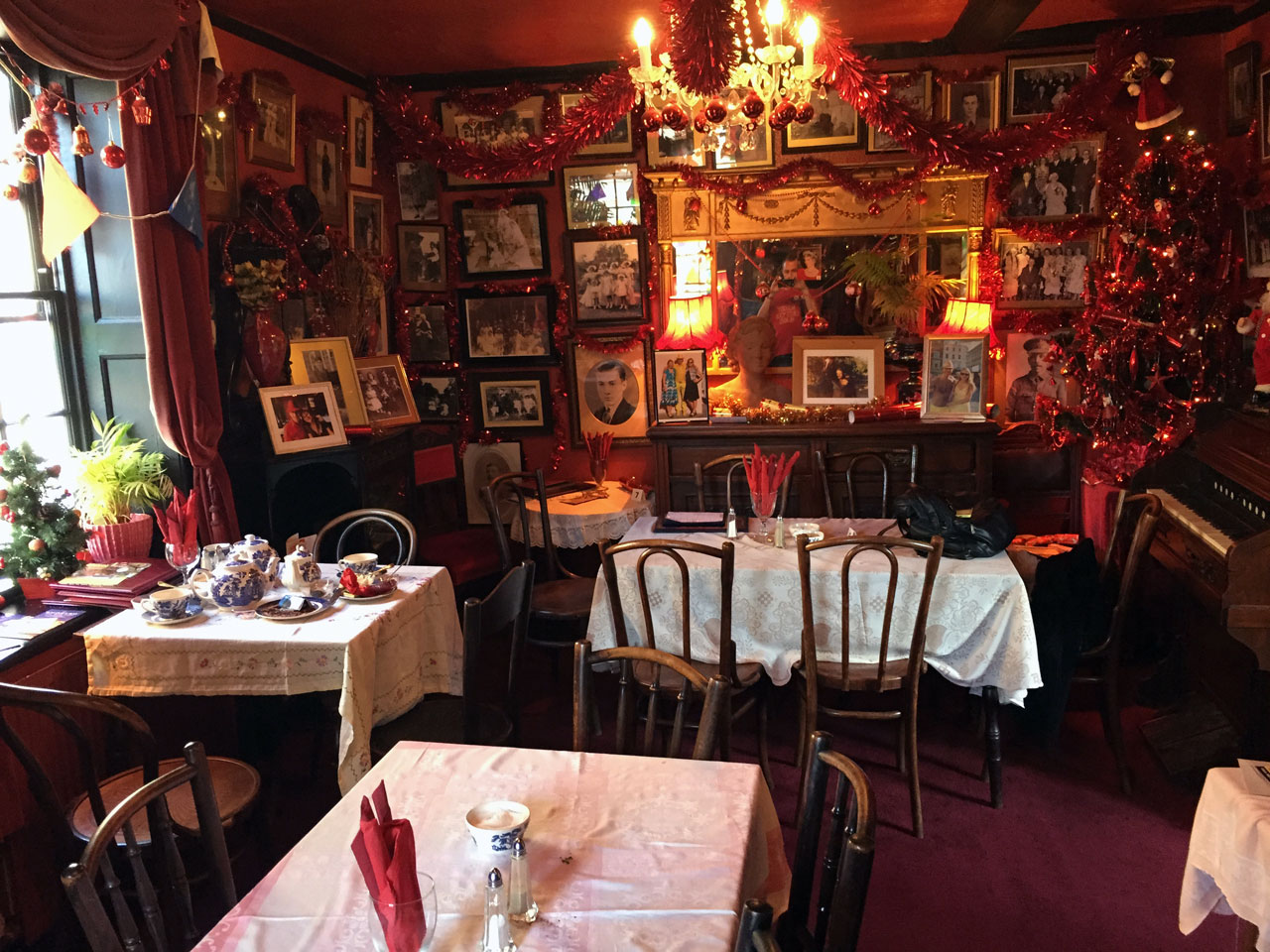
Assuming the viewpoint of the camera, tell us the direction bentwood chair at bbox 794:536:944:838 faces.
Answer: facing away from the viewer

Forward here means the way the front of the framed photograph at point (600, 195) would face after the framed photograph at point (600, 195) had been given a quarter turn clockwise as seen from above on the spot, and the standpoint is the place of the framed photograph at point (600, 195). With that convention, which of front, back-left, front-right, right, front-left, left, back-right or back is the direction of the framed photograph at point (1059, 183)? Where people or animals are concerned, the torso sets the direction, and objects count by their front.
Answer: back

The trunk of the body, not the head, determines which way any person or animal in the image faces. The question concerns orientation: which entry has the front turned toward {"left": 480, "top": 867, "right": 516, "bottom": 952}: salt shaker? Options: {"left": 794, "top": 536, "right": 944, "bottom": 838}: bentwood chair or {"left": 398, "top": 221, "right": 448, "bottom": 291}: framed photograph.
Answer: the framed photograph

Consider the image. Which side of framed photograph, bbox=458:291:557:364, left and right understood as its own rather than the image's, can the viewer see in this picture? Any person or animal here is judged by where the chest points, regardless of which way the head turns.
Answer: front

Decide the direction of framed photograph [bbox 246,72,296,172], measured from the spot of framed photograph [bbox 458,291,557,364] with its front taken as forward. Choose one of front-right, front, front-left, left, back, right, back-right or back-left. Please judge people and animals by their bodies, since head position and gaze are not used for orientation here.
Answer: front-right

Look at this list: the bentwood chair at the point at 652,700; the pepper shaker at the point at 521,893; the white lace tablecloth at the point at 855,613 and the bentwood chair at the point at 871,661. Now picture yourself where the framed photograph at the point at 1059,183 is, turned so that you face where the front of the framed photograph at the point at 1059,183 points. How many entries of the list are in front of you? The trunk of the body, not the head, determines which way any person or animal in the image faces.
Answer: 4

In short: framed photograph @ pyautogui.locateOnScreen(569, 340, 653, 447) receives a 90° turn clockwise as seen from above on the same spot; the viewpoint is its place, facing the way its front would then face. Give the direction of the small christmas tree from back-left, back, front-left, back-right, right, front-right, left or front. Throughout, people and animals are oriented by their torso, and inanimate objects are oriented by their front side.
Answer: front-left

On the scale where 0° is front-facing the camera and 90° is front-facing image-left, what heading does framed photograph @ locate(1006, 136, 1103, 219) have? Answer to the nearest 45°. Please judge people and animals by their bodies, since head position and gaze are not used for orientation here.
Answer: approximately 0°

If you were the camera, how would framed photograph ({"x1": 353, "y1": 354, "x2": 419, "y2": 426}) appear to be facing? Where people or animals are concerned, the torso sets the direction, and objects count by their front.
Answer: facing the viewer and to the right of the viewer

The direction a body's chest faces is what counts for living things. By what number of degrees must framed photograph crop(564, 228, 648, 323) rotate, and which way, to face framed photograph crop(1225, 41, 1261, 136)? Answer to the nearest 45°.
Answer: approximately 90° to its left

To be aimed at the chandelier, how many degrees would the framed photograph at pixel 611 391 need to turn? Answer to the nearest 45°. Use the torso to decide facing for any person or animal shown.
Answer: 0° — it already faces it
